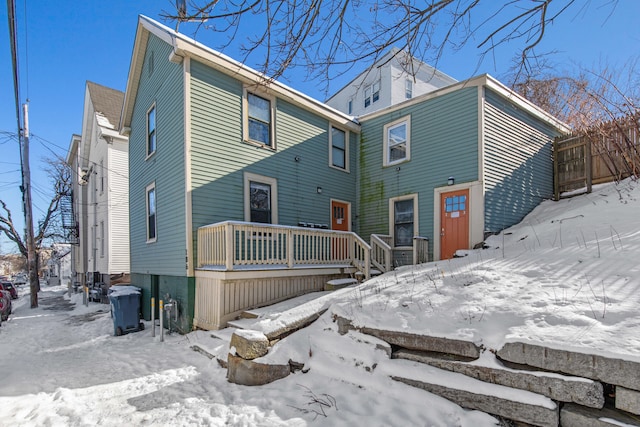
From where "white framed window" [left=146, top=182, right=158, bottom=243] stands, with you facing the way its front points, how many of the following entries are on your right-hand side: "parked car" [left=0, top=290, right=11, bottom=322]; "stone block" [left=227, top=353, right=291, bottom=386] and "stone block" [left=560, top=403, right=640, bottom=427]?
1

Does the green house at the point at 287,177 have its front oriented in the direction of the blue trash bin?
no

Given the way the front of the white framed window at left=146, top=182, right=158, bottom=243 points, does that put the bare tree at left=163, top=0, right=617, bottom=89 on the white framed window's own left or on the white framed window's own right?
on the white framed window's own left

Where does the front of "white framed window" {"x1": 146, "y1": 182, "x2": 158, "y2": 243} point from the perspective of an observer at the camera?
facing the viewer and to the left of the viewer

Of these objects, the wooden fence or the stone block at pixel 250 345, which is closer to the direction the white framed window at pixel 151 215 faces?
the stone block

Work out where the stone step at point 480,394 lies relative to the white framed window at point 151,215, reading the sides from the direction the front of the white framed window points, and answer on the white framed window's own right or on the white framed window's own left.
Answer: on the white framed window's own left

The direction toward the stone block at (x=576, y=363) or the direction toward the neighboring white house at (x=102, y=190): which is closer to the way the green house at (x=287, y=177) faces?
the stone block

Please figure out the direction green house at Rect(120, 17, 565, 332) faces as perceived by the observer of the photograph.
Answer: facing the viewer and to the right of the viewer

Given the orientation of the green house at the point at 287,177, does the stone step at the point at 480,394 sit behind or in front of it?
in front
